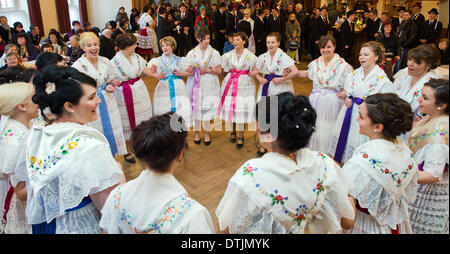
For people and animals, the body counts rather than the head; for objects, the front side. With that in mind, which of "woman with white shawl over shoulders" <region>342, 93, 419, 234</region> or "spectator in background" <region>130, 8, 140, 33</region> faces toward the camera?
the spectator in background

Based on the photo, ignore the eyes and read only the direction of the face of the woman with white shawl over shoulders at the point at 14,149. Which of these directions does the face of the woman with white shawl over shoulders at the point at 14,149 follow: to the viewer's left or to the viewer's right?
to the viewer's right

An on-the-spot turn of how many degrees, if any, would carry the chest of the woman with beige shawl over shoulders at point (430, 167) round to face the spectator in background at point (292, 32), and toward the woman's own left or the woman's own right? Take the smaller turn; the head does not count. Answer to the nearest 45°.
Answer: approximately 45° to the woman's own right

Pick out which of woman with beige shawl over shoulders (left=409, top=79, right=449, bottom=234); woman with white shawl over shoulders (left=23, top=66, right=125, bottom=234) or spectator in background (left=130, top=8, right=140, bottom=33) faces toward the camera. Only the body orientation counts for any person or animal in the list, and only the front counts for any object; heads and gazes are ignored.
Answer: the spectator in background

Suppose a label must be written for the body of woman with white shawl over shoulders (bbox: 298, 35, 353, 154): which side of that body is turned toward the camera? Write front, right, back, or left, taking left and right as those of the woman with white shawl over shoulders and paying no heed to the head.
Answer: front

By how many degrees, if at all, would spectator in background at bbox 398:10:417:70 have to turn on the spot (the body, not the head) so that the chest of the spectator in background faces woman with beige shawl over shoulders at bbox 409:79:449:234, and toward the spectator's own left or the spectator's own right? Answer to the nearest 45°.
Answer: approximately 45° to the spectator's own left

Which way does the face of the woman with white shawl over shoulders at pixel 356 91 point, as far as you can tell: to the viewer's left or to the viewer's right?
to the viewer's left

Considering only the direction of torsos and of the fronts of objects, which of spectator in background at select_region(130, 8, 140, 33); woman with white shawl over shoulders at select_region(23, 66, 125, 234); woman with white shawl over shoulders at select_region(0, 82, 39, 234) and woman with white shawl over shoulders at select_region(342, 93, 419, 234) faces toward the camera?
the spectator in background

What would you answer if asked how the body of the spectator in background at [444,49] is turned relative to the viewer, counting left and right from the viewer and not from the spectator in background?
facing the viewer and to the left of the viewer

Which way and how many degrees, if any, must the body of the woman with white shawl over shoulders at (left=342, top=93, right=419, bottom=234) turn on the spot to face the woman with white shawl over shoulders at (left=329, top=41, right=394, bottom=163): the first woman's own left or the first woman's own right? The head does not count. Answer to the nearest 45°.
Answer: approximately 45° to the first woman's own right

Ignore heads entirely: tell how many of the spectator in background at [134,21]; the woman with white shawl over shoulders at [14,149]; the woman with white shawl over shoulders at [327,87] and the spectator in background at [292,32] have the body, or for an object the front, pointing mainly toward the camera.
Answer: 3

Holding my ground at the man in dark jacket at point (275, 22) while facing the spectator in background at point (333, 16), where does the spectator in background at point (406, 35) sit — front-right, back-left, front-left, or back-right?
front-right

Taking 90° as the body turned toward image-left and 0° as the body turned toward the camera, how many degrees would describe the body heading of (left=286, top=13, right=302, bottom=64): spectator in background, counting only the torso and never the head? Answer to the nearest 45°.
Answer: approximately 0°

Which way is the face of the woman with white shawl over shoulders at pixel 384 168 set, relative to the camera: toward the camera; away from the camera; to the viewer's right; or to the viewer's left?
to the viewer's left

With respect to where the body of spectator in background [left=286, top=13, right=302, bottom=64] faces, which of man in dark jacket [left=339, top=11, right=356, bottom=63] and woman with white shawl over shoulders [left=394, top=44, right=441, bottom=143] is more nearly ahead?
the woman with white shawl over shoulders

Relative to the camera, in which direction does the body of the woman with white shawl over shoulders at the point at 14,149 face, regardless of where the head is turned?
to the viewer's right

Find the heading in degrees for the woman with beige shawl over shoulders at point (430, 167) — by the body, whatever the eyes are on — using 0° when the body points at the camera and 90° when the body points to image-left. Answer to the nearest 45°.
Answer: approximately 90°
